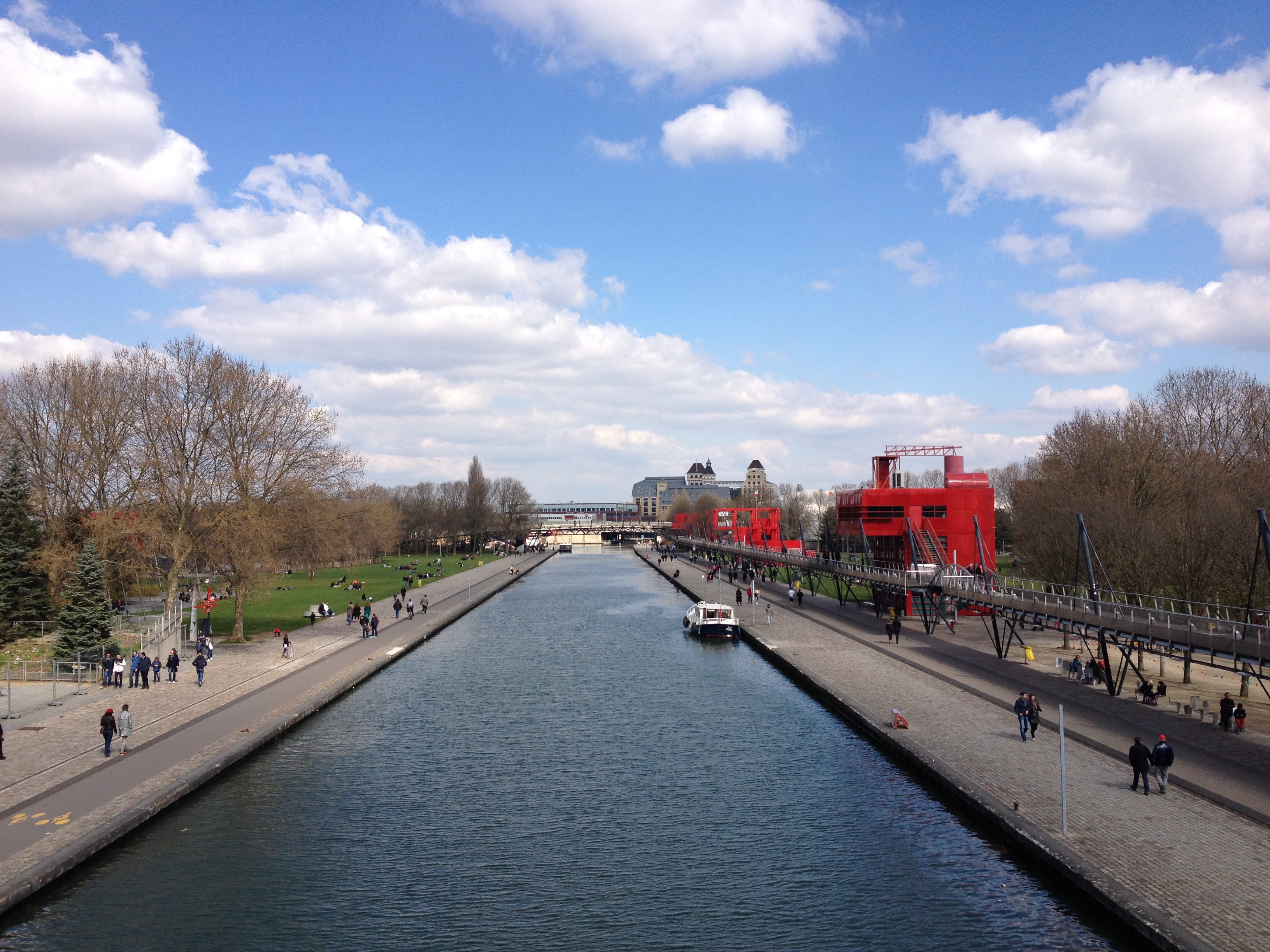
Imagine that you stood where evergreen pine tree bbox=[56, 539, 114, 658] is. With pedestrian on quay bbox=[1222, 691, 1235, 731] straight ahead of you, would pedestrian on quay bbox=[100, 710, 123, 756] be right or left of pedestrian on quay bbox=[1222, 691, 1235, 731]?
right

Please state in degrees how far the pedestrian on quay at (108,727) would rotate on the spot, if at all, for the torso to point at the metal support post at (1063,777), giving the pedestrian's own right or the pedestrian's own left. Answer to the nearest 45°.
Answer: approximately 135° to the pedestrian's own right

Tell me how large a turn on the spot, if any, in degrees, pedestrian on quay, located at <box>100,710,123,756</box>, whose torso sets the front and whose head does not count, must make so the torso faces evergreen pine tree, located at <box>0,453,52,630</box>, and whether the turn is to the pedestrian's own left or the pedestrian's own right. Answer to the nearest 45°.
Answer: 0° — they already face it

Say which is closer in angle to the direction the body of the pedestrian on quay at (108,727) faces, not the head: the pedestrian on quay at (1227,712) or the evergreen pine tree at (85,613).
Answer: the evergreen pine tree

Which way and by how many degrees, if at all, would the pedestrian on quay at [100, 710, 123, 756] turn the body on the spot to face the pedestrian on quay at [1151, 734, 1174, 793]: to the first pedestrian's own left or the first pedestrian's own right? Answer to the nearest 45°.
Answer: approximately 135° to the first pedestrian's own right

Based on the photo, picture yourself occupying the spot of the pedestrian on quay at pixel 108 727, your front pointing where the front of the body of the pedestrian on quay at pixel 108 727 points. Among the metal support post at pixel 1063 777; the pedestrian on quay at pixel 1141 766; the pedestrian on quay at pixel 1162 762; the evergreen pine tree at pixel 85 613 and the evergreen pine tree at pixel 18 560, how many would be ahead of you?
2

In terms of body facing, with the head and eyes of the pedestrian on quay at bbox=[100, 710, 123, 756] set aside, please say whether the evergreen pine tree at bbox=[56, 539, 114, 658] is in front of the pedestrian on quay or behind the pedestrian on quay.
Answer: in front

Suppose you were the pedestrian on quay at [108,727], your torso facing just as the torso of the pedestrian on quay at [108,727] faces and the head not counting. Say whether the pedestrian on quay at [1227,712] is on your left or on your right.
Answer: on your right

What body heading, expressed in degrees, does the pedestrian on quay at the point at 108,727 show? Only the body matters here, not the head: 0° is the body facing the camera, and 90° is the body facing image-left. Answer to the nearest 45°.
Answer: approximately 180°

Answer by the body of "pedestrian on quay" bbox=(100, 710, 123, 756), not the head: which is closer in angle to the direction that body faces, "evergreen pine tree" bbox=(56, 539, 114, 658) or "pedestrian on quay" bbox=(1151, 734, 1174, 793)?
the evergreen pine tree

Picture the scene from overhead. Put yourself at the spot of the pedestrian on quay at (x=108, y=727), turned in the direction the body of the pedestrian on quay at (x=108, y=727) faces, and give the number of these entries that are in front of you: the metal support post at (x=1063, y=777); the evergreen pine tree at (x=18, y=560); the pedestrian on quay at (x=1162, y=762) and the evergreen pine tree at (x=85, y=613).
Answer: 2

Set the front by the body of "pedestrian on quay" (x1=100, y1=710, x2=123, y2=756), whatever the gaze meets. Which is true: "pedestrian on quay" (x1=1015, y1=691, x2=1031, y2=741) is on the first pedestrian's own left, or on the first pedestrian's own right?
on the first pedestrian's own right
